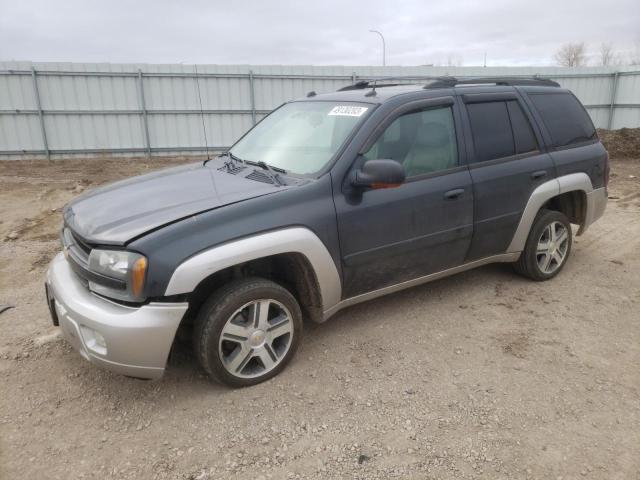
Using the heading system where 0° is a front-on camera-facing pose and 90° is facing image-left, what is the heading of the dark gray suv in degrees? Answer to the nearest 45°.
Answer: approximately 45°
